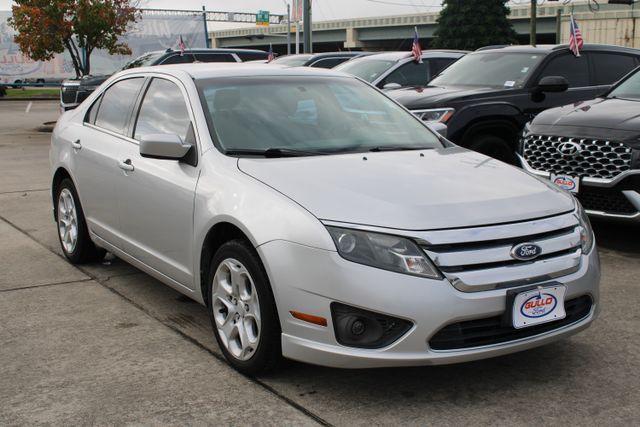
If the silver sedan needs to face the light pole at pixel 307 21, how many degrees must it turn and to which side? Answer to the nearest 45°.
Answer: approximately 135° to its left

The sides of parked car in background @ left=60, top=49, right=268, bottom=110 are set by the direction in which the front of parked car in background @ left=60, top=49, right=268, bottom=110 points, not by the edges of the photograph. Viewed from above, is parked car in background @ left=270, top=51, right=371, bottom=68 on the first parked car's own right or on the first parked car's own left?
on the first parked car's own left

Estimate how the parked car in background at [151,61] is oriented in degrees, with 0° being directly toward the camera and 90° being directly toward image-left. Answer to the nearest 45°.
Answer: approximately 45°

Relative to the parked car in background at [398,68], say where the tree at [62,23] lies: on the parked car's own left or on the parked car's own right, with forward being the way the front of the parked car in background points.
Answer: on the parked car's own right

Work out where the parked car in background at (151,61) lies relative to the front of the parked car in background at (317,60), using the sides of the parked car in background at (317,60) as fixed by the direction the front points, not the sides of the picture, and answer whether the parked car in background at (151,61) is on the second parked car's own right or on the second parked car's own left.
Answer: on the second parked car's own right

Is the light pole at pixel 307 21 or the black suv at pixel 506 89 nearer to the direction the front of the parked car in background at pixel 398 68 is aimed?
the black suv

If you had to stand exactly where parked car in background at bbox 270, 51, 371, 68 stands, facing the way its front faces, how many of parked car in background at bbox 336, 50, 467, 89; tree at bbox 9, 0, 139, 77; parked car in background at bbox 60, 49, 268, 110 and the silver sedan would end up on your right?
2
